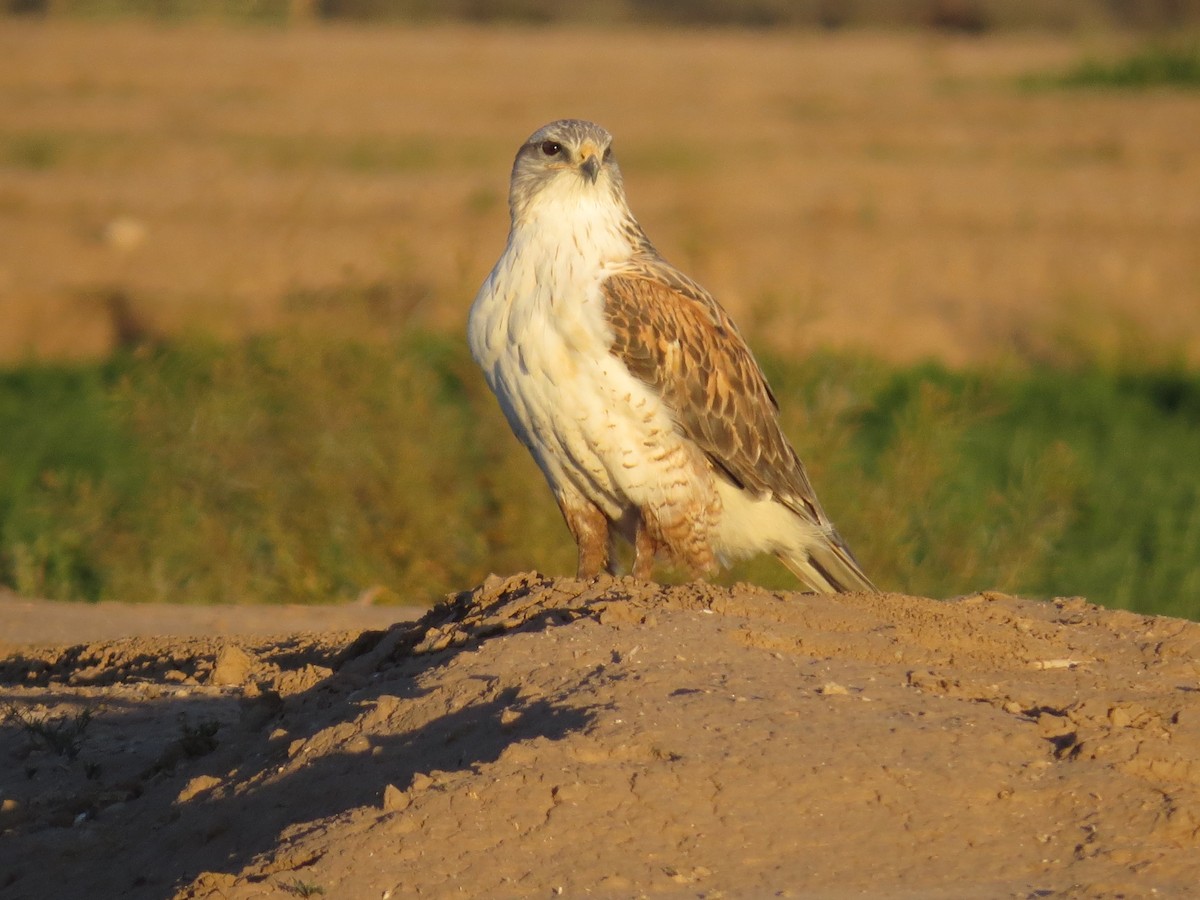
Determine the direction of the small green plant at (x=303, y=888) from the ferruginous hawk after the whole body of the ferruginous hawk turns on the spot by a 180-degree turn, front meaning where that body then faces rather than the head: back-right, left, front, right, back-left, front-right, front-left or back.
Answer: back-right

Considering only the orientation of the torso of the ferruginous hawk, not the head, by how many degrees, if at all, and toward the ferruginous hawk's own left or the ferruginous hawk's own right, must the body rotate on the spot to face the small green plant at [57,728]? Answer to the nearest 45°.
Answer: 0° — it already faces it

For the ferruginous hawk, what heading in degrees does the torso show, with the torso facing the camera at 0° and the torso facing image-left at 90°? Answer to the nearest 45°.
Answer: approximately 45°
